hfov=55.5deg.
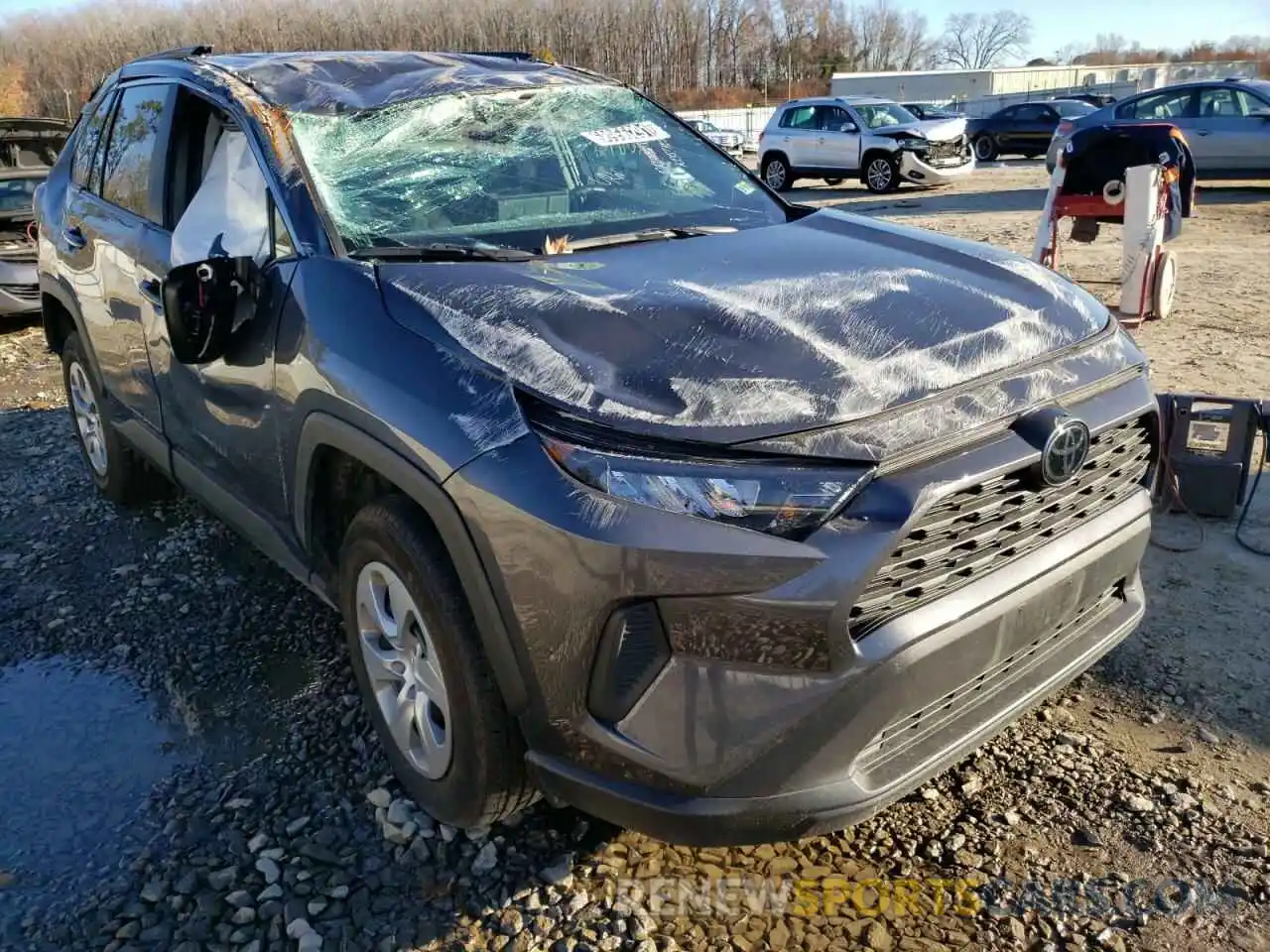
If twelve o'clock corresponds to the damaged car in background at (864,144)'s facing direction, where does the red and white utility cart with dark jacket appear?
The red and white utility cart with dark jacket is roughly at 1 o'clock from the damaged car in background.

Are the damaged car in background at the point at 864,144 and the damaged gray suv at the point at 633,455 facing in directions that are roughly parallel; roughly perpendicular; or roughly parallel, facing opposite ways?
roughly parallel

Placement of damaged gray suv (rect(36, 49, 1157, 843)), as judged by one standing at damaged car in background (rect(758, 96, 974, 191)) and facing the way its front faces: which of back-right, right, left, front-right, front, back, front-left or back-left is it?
front-right

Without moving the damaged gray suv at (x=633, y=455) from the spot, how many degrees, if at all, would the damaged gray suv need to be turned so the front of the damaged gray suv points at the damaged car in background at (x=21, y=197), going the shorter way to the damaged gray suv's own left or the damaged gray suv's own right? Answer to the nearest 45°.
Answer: approximately 180°

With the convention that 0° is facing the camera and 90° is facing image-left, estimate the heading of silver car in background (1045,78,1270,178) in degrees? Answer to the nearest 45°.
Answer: approximately 270°

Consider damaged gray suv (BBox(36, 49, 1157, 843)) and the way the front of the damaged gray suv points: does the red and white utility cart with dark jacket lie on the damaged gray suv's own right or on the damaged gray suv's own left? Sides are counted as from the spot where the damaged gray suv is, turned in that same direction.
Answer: on the damaged gray suv's own left

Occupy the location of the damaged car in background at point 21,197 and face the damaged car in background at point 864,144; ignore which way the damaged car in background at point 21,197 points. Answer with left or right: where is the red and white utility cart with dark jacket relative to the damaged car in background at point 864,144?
right

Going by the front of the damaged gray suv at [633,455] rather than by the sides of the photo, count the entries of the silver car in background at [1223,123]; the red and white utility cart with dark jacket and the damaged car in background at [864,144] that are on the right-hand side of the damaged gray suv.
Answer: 0

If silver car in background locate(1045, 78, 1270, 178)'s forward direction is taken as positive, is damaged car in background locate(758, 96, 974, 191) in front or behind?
behind

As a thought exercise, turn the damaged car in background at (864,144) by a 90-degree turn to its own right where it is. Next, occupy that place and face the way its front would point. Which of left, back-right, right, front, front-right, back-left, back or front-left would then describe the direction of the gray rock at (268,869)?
front-left

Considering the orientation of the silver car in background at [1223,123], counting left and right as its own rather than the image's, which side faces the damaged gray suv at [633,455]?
right

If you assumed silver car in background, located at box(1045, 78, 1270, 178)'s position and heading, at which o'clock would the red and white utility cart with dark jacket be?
The red and white utility cart with dark jacket is roughly at 3 o'clock from the silver car in background.

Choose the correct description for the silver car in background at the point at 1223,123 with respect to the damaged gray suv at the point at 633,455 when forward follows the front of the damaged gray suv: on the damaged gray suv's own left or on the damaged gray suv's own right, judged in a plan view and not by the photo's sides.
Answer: on the damaged gray suv's own left

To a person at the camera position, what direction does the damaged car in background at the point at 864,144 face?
facing the viewer and to the right of the viewer

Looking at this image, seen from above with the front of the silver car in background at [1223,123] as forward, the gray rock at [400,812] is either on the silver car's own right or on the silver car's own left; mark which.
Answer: on the silver car's own right
